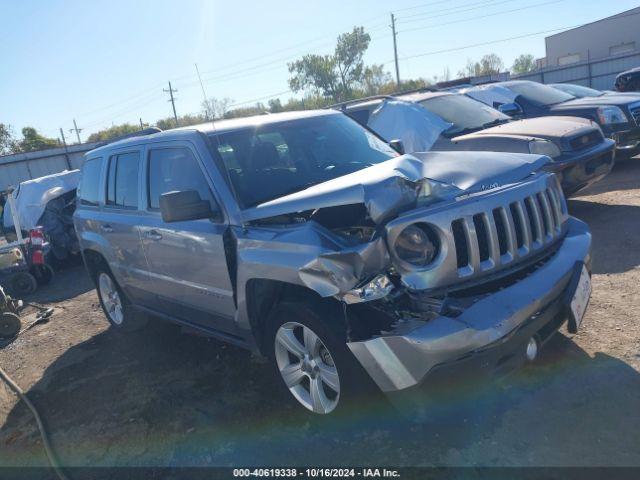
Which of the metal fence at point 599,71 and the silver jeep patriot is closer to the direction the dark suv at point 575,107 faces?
the silver jeep patriot

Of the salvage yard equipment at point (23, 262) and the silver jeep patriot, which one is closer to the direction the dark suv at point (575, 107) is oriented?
the silver jeep patriot

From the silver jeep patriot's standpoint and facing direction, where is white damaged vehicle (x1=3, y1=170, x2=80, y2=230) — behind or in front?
behind

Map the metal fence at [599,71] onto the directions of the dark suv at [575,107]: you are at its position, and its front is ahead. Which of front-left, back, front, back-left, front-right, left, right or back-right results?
back-left

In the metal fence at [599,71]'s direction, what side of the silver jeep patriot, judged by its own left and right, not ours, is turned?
left

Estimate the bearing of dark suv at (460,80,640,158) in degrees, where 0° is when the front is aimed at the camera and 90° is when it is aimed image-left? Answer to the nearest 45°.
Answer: approximately 315°

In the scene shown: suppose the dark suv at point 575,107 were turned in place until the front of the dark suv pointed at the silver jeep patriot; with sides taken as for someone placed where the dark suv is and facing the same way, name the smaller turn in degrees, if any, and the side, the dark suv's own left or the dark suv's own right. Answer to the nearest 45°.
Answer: approximately 45° to the dark suv's own right

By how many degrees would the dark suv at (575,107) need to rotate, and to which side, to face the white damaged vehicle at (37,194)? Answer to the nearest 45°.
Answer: approximately 135° to its right

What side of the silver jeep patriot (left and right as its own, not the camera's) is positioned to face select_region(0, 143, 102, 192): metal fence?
back

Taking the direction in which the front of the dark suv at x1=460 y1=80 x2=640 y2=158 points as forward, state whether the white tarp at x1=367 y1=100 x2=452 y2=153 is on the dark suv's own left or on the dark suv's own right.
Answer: on the dark suv's own right

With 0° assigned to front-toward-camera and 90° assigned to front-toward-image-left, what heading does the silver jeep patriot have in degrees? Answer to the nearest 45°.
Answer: approximately 315°

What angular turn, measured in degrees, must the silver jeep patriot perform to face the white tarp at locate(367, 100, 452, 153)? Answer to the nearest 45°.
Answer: approximately 135° to its left
